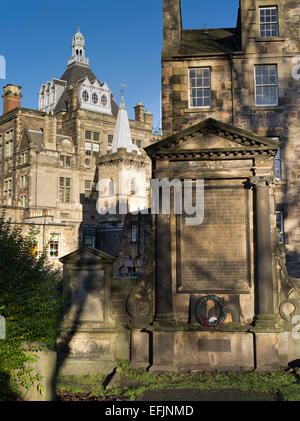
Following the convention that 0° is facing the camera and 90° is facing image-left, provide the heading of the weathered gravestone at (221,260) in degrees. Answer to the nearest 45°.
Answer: approximately 0°

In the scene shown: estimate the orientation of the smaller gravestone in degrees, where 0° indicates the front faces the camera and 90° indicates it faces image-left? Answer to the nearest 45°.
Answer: approximately 0°

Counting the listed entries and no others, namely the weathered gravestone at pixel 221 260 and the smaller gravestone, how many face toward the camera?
2

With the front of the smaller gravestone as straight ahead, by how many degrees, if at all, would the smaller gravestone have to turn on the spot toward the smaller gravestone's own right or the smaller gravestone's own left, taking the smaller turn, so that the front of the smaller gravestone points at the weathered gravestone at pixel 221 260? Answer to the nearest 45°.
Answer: approximately 90° to the smaller gravestone's own left

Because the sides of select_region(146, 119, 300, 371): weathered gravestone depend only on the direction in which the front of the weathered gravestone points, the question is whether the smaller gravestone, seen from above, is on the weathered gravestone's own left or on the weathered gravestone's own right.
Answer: on the weathered gravestone's own right

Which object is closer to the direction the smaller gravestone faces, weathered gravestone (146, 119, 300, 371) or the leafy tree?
the leafy tree
